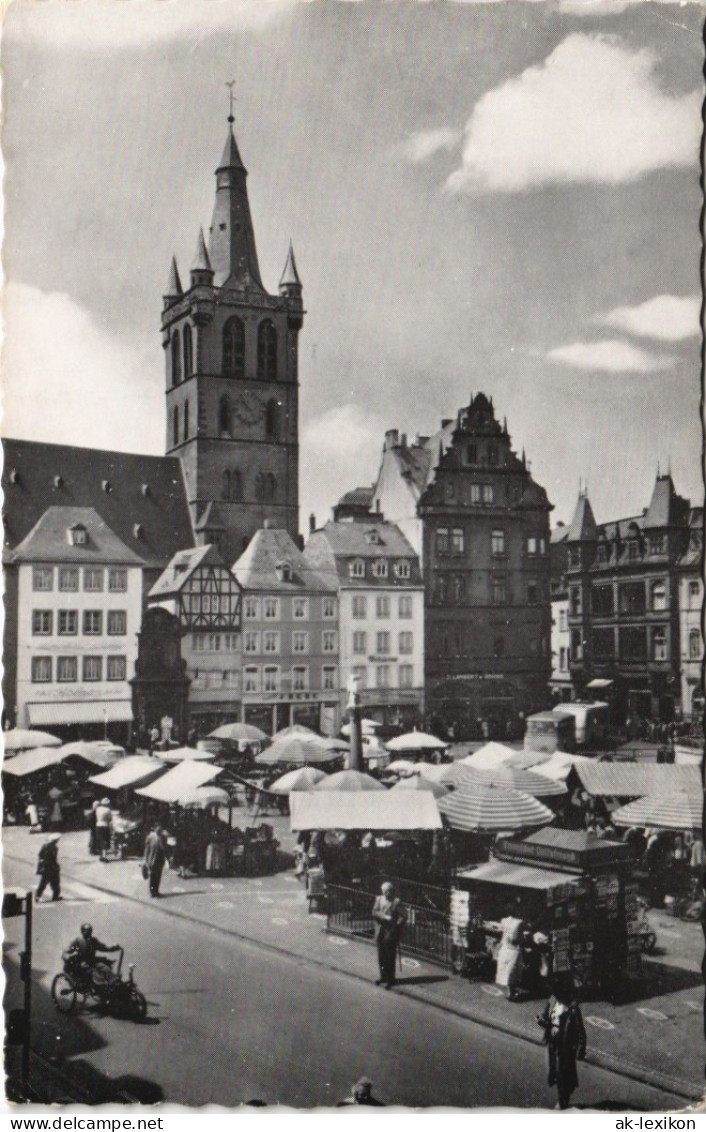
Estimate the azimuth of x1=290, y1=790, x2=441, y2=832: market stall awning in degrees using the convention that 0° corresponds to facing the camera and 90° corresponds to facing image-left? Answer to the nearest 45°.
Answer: approximately 0°

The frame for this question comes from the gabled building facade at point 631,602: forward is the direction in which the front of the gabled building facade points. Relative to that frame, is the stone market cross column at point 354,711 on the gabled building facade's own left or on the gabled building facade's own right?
on the gabled building facade's own right

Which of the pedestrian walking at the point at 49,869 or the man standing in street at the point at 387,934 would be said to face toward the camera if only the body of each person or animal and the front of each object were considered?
the man standing in street

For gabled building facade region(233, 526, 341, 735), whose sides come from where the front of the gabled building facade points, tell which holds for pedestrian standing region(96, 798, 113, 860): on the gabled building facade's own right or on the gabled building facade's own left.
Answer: on the gabled building facade's own right

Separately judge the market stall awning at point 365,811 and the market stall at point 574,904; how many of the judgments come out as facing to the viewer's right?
0

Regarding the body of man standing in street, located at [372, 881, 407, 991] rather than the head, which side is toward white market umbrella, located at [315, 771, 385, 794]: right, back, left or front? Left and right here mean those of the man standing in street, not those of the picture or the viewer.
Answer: back

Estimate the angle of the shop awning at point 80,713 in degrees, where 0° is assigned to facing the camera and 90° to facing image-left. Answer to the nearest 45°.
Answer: approximately 0°
